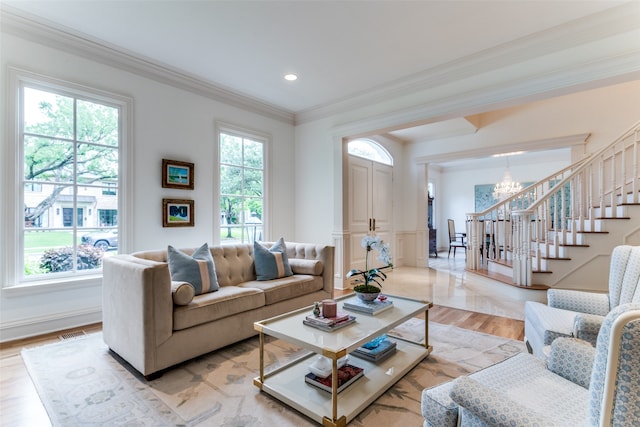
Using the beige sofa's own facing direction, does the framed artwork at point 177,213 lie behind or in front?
behind

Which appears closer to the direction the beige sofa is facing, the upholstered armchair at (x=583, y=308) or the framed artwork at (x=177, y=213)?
the upholstered armchair

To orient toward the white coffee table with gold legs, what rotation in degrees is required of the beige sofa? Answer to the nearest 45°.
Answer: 0° — it already faces it

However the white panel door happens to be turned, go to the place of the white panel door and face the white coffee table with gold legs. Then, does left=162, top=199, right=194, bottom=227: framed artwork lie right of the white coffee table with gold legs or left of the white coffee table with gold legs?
right

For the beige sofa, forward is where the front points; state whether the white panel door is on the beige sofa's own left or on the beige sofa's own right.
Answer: on the beige sofa's own left

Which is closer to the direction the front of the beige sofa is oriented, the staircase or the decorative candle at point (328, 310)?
the decorative candle

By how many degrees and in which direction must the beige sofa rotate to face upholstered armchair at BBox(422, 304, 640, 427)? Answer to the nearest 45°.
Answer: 0° — it already faces it

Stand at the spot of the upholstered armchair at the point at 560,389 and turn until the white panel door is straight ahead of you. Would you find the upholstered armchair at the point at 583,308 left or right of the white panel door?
right

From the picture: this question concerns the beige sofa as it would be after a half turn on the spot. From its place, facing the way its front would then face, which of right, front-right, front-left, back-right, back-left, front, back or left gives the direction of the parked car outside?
front

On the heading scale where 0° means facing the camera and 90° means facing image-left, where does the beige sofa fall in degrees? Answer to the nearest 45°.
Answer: approximately 315°

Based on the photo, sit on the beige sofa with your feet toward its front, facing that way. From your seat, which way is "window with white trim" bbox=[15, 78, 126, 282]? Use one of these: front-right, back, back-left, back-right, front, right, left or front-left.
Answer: back

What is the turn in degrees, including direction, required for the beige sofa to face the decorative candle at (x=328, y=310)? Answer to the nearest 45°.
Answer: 0° — it already faces it

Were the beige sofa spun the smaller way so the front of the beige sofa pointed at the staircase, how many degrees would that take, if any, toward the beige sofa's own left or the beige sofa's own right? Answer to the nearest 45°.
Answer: approximately 45° to the beige sofa's own left

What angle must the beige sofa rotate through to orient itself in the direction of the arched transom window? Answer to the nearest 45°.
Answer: approximately 90° to its left
